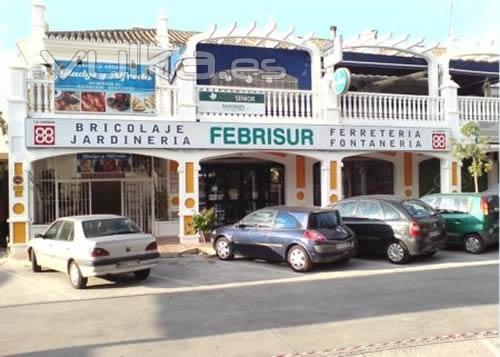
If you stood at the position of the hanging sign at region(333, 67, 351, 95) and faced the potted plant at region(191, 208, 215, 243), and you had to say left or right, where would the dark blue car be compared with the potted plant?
left

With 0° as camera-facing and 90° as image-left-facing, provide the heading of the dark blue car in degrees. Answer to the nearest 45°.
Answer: approximately 135°

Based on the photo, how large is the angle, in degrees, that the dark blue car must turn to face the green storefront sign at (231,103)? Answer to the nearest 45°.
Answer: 0° — it already faces it

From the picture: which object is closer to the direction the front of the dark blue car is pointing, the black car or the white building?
the white building

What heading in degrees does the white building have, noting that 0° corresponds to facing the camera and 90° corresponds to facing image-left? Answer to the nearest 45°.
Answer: approximately 0°

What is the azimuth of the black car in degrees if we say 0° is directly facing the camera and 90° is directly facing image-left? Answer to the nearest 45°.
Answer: approximately 135°

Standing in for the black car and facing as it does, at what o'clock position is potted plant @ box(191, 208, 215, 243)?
The potted plant is roughly at 11 o'clock from the black car.
